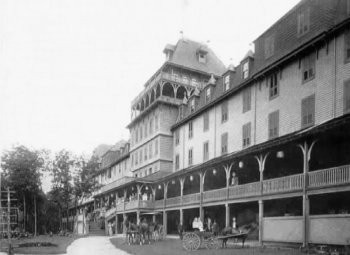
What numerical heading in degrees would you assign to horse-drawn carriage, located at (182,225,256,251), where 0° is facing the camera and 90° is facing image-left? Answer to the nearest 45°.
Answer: approximately 270°
